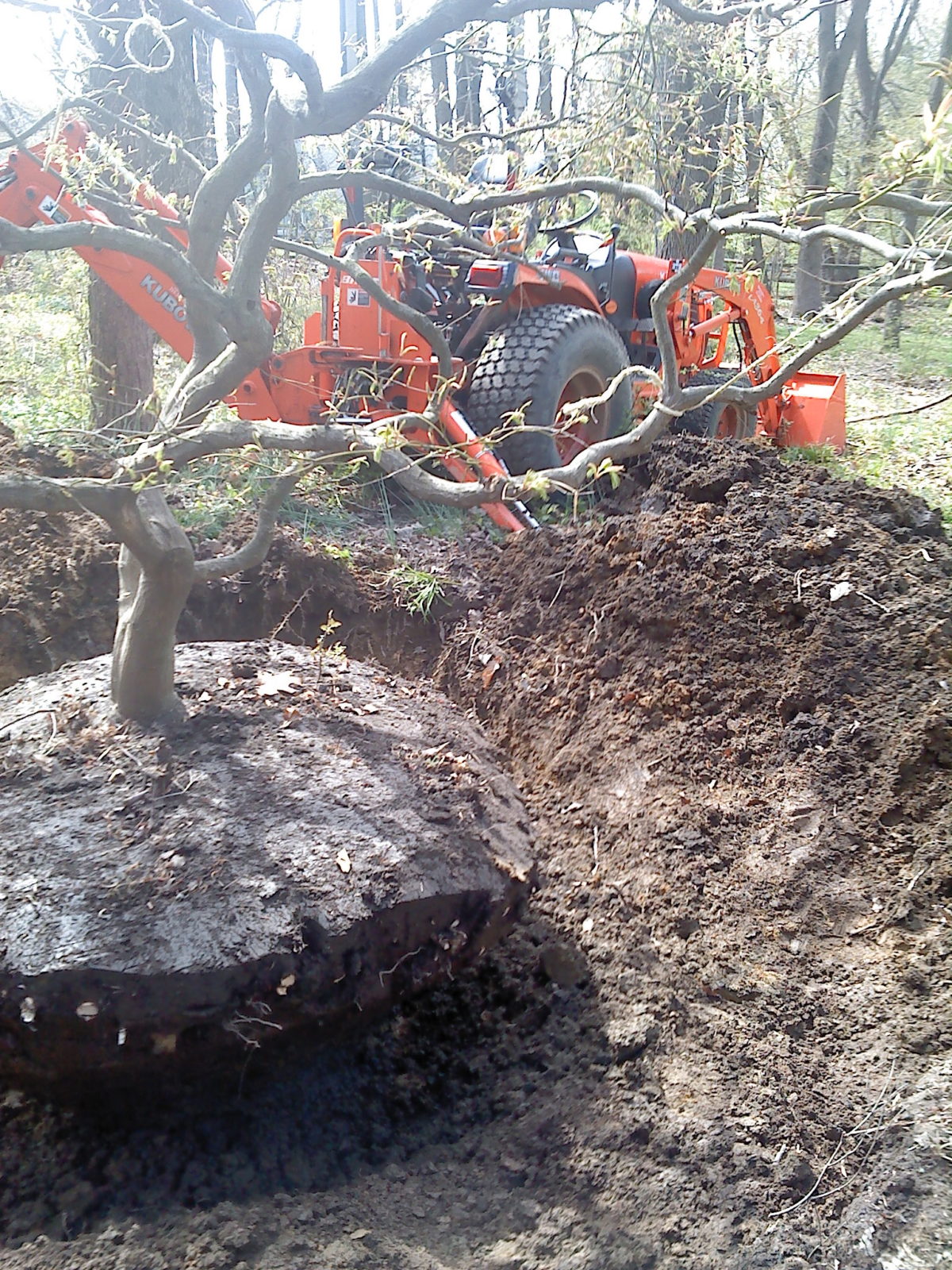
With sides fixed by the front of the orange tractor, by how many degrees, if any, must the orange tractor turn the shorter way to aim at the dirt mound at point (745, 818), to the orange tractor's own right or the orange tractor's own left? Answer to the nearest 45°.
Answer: approximately 135° to the orange tractor's own right

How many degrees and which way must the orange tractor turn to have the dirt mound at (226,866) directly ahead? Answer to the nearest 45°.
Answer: approximately 135° to its right

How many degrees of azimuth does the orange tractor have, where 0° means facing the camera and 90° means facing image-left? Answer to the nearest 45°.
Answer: approximately 225°

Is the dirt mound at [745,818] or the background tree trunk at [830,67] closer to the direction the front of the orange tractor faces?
the background tree trunk

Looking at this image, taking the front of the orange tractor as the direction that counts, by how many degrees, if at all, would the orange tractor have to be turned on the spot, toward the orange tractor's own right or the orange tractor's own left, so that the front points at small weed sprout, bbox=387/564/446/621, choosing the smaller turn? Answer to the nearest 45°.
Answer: approximately 135° to the orange tractor's own right

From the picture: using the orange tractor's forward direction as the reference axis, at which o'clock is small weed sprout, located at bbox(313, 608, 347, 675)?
The small weed sprout is roughly at 5 o'clock from the orange tractor.

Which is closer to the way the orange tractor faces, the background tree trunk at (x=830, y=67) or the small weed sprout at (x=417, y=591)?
the background tree trunk
